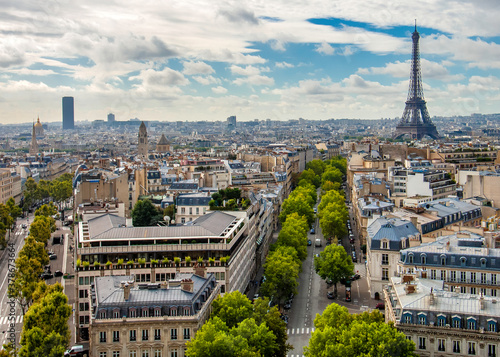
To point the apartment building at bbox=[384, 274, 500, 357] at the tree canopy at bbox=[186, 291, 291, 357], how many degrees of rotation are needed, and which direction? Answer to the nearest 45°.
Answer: approximately 90° to its right

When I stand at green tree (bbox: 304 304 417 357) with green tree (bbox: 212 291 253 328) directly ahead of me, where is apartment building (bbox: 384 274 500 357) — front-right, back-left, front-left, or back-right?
back-right

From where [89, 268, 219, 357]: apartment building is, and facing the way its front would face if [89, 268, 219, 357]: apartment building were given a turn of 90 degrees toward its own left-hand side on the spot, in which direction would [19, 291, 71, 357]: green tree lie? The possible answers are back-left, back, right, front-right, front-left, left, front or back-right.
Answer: back-left

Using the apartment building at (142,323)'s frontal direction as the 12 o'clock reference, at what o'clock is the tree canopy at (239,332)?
The tree canopy is roughly at 9 o'clock from the apartment building.

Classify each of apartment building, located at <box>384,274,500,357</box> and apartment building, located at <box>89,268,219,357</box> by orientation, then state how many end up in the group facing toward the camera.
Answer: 2

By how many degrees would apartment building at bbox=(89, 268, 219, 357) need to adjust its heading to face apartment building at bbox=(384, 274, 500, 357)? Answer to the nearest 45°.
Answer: approximately 90° to its left

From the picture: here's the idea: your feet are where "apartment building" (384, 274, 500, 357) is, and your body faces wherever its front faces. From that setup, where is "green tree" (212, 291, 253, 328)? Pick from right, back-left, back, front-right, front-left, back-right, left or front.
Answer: right

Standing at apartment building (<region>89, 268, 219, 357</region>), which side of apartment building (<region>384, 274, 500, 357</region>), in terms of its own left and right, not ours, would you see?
right

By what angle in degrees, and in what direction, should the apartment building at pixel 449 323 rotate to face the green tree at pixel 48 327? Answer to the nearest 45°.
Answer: approximately 90° to its right

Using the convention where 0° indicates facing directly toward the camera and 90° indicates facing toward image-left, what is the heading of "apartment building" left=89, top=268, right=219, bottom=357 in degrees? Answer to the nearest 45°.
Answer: approximately 0°
